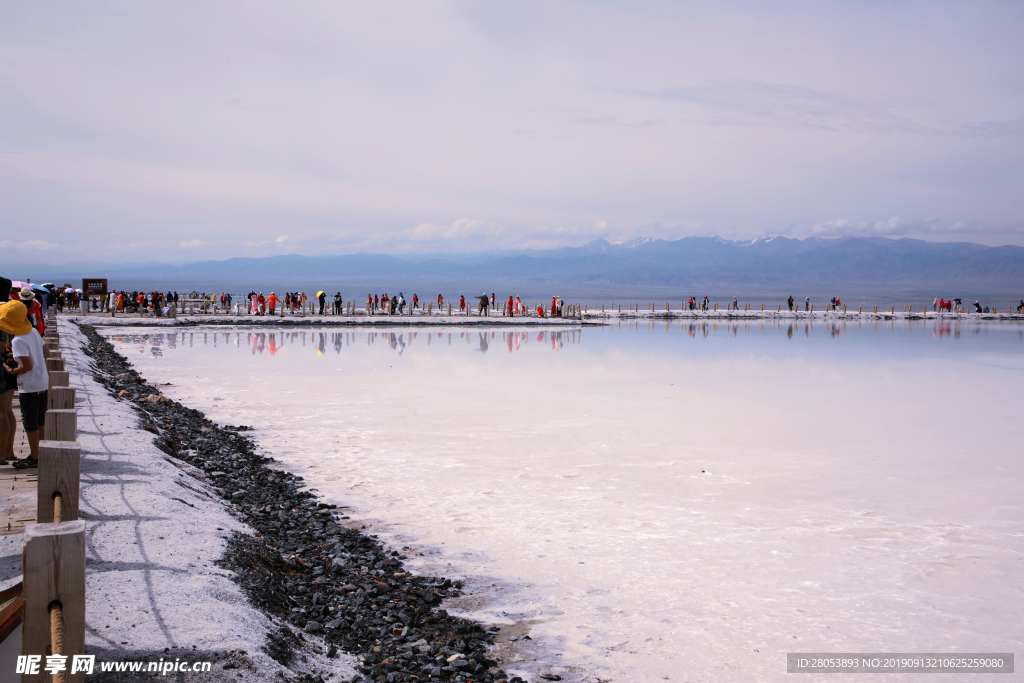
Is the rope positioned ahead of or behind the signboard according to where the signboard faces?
ahead

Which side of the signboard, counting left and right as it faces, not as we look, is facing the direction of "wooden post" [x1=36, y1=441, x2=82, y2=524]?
front

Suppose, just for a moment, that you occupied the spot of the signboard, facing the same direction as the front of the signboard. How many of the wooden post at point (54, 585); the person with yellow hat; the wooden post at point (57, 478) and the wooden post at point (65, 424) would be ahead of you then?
4

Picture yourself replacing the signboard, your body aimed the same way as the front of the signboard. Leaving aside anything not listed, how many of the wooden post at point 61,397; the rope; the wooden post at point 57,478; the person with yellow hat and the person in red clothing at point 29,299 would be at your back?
0

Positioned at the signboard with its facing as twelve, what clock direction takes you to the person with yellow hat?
The person with yellow hat is roughly at 12 o'clock from the signboard.

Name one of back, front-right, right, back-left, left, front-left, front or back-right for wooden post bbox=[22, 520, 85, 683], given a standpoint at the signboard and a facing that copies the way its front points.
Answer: front

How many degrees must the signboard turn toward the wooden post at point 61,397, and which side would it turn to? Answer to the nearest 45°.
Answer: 0° — it already faces it

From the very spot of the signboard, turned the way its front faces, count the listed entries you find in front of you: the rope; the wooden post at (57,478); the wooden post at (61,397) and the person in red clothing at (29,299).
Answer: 4

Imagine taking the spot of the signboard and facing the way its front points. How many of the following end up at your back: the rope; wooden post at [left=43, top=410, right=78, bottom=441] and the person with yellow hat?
0

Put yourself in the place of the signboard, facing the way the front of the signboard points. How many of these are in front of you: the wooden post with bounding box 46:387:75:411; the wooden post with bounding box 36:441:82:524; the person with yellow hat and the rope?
4

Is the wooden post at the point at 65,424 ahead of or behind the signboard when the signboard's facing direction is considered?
ahead

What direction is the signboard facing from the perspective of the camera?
toward the camera

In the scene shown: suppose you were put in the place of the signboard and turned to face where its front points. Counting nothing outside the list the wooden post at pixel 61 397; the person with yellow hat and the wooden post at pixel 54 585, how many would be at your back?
0
